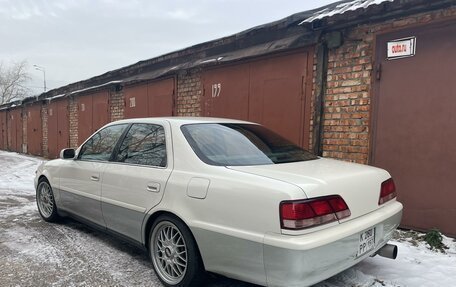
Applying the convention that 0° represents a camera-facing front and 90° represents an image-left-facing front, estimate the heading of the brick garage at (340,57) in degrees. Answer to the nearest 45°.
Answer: approximately 45°

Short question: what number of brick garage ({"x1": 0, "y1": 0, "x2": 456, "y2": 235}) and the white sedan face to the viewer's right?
0

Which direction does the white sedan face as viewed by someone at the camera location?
facing away from the viewer and to the left of the viewer

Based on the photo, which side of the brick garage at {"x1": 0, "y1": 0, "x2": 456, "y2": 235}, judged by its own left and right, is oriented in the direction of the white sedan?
front

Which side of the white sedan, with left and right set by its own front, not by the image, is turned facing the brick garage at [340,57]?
right

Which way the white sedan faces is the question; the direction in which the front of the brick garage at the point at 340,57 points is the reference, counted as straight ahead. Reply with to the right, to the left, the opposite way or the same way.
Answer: to the right
